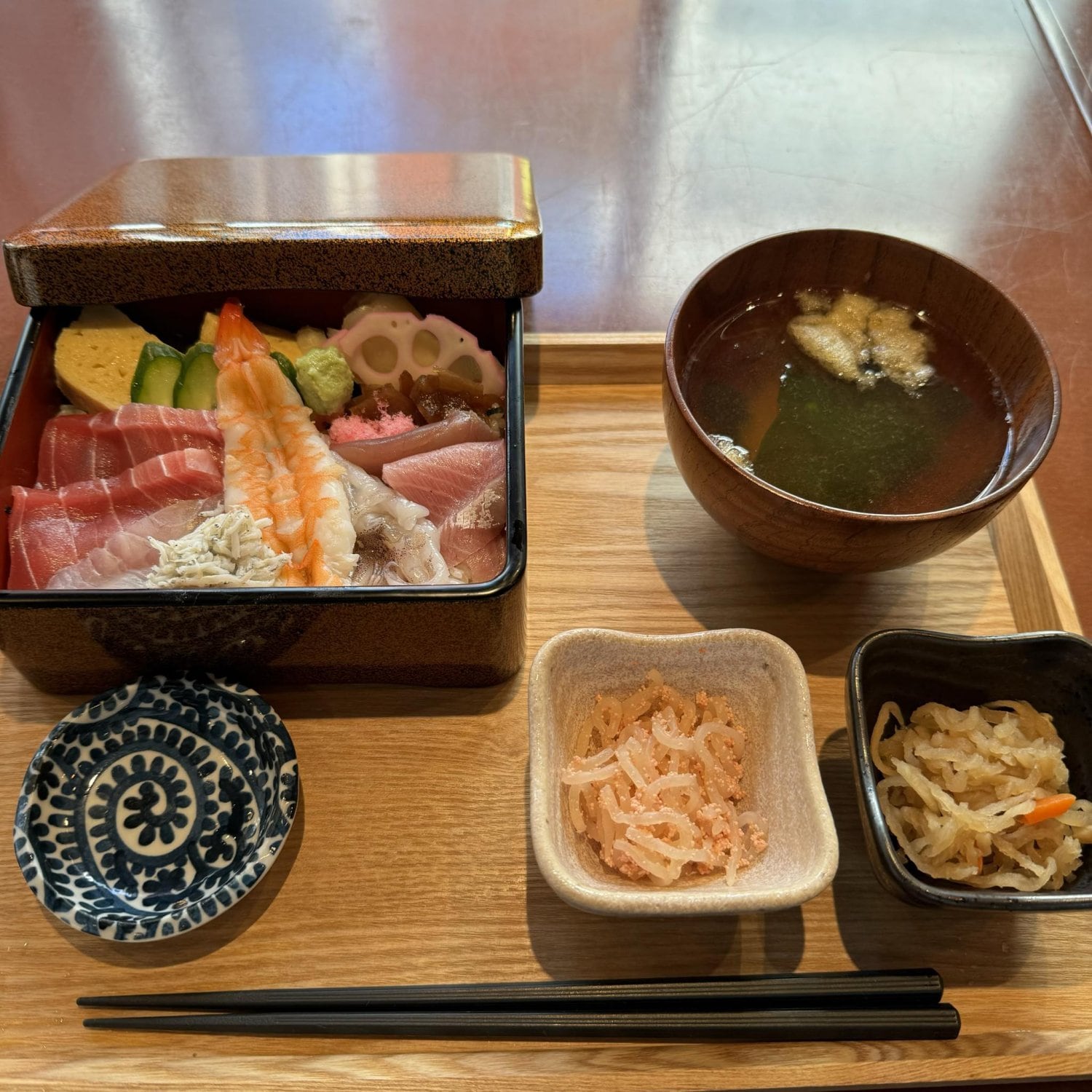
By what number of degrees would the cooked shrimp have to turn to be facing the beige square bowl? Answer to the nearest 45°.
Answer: approximately 45° to its left

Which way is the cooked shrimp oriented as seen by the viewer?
toward the camera

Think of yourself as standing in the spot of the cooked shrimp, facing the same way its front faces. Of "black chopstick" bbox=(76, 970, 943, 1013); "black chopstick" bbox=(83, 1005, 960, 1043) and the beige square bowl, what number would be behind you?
0

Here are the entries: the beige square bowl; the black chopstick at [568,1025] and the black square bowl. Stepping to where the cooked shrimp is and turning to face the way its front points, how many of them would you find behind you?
0

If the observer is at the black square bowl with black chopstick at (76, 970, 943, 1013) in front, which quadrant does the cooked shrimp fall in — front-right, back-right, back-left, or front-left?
front-right

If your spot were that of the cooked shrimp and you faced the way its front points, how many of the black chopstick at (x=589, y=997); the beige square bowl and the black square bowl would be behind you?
0

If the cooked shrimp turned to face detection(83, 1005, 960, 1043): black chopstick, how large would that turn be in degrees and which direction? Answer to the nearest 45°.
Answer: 0° — it already faces it

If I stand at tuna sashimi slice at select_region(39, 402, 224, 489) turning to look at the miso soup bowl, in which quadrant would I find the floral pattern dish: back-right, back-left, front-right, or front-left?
front-right

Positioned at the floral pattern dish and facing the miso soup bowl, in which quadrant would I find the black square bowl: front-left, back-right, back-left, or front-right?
front-right

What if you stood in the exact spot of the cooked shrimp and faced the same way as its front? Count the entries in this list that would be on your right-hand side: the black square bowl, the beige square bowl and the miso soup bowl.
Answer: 0

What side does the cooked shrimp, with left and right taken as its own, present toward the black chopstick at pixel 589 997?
front

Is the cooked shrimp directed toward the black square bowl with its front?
no
